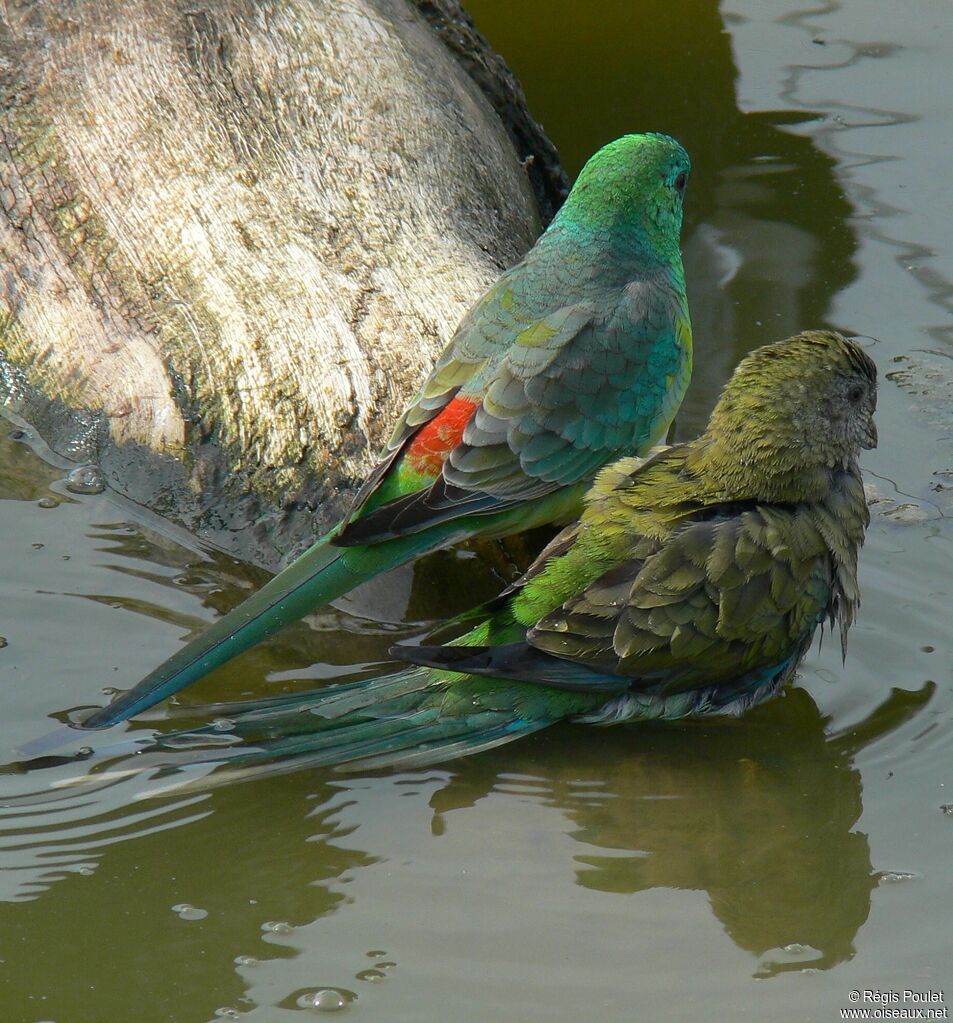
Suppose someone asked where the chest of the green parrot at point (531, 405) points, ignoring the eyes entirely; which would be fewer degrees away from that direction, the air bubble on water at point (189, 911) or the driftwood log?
the driftwood log

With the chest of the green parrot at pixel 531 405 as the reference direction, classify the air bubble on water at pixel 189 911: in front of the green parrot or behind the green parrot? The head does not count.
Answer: behind

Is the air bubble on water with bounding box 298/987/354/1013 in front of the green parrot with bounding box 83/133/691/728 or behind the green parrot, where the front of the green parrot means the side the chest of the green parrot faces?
behind

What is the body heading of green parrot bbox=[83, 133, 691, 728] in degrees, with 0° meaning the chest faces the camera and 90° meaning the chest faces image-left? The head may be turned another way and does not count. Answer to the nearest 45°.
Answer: approximately 225°

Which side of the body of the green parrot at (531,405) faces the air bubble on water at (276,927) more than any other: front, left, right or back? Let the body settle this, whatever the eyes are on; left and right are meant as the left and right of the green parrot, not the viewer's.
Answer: back

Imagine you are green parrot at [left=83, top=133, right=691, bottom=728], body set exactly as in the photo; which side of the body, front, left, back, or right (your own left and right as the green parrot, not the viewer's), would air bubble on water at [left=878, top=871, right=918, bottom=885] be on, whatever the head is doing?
right

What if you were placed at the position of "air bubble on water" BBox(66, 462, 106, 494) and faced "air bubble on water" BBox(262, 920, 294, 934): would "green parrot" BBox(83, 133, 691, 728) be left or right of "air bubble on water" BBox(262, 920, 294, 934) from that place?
left
